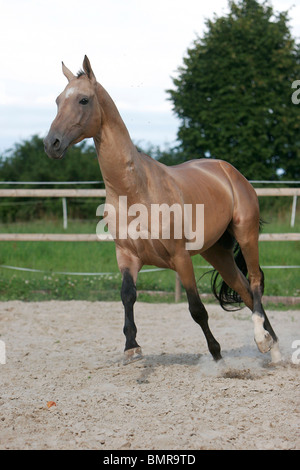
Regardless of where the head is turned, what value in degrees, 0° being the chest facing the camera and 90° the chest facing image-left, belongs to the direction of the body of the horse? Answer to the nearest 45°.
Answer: approximately 45°

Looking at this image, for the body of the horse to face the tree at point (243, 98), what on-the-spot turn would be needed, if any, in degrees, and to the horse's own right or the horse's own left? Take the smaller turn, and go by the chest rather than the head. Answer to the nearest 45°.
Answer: approximately 135° to the horse's own right

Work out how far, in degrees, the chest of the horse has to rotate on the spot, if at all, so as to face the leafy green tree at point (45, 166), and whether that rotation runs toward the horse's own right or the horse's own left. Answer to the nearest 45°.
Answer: approximately 135° to the horse's own right

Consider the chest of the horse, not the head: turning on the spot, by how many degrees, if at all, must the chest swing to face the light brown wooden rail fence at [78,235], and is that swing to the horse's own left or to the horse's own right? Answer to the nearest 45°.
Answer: approximately 135° to the horse's own right
